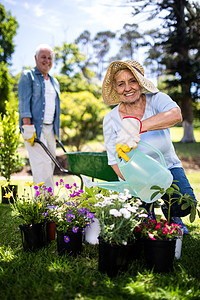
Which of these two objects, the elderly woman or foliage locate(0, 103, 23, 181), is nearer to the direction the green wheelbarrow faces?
the elderly woman

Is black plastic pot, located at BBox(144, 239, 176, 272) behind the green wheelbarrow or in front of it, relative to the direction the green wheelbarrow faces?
in front

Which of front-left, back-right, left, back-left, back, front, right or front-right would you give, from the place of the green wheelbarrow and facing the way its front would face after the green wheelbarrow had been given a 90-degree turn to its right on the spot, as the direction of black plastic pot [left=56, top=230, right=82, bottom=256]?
front-left

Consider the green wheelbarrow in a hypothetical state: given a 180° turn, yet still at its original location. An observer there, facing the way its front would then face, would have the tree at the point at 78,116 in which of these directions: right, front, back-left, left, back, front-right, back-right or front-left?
front-right

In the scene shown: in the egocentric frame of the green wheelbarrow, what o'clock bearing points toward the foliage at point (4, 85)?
The foliage is roughly at 7 o'clock from the green wheelbarrow.

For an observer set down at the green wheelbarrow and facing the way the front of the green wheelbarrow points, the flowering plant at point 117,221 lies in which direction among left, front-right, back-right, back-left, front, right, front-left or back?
front-right

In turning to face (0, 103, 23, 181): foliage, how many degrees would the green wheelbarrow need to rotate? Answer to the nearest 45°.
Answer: approximately 180°

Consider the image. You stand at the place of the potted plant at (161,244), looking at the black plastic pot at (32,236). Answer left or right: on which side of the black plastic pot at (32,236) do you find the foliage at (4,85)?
right

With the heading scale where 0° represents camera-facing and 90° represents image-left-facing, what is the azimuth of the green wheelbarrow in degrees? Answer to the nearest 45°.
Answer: approximately 315°
